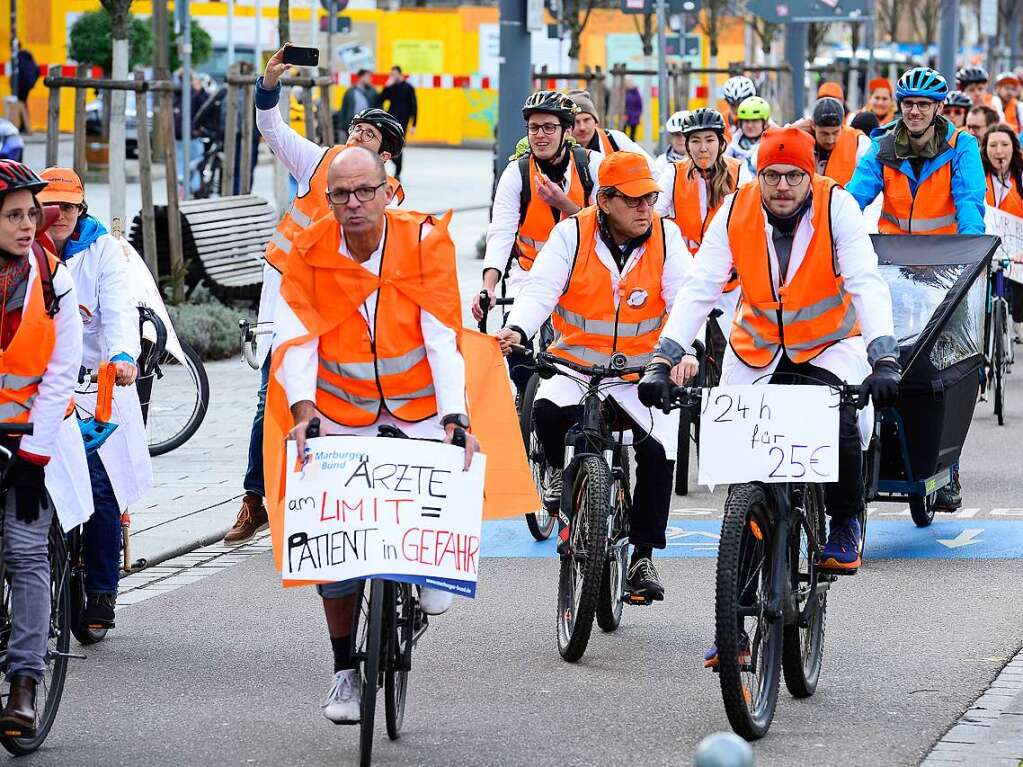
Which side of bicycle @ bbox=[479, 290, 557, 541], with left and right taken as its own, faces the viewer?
front

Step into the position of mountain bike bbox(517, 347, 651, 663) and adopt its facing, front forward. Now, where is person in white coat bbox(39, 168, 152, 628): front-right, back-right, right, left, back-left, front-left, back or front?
right

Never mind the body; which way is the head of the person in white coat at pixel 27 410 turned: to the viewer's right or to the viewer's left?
to the viewer's right

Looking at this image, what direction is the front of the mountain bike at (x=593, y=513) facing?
toward the camera

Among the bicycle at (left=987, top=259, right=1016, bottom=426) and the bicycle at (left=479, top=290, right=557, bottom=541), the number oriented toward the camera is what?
2

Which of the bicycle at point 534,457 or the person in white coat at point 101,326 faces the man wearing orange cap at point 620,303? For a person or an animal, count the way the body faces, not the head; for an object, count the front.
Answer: the bicycle

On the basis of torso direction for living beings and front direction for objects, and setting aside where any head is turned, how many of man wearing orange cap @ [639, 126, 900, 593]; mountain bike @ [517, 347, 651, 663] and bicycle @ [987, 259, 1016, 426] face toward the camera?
3

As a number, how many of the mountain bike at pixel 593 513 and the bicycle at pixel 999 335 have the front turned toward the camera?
2

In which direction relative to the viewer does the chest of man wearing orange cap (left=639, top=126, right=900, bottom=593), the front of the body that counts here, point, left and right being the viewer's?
facing the viewer

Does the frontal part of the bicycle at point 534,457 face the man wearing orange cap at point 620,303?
yes
